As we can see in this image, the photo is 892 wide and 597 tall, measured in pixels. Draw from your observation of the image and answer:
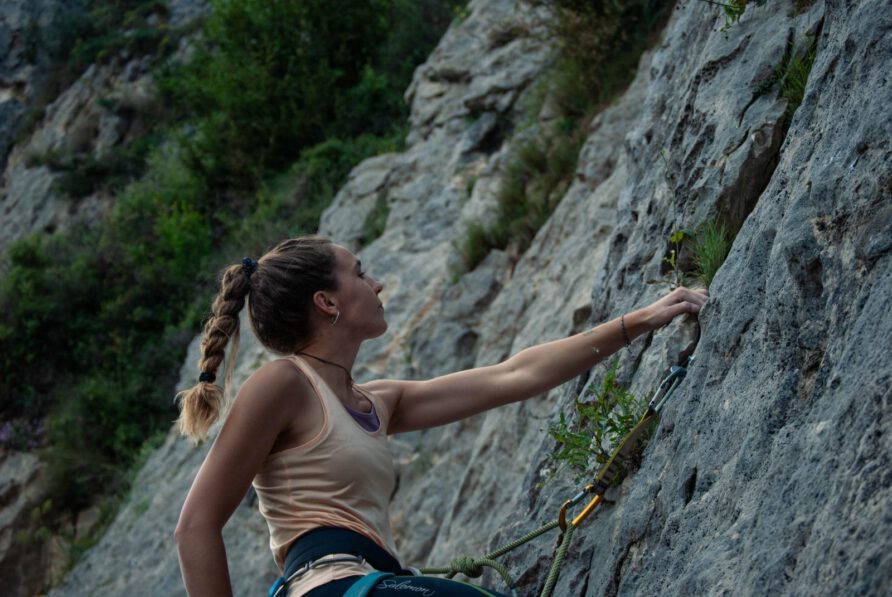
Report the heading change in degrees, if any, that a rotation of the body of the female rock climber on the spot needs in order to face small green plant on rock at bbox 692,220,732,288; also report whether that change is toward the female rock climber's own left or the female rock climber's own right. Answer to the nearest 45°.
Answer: approximately 45° to the female rock climber's own left

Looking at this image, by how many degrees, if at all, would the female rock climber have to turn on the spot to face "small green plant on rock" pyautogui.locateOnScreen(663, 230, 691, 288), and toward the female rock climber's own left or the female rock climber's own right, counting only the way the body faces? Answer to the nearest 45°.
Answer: approximately 45° to the female rock climber's own left

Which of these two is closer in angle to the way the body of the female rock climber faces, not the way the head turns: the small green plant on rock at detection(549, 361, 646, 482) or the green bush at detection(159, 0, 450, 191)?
the small green plant on rock

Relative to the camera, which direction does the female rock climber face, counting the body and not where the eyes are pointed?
to the viewer's right
